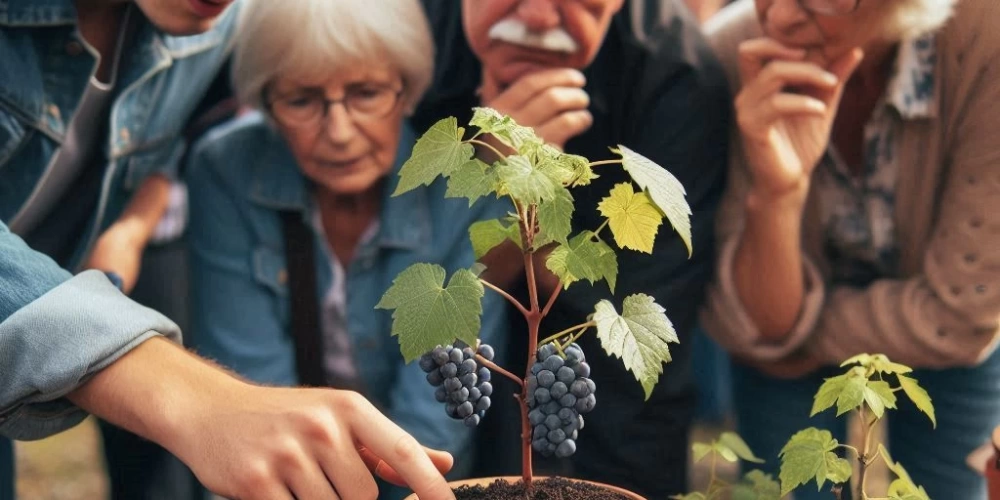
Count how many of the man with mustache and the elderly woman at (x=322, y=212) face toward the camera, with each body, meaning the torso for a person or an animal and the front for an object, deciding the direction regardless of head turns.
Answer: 2

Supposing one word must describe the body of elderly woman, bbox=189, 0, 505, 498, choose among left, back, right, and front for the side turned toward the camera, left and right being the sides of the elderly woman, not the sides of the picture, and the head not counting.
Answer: front

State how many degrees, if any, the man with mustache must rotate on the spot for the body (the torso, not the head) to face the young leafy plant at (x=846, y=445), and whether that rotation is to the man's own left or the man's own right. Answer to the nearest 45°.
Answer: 0° — they already face it

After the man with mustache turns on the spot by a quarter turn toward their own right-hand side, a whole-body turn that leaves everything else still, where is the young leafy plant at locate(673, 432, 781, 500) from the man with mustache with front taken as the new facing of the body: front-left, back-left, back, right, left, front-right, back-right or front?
left

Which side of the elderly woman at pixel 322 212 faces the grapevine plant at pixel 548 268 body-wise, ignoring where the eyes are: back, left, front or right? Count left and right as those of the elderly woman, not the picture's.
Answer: front

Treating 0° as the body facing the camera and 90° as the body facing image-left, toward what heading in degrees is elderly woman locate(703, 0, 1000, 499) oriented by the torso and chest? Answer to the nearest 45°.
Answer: approximately 45°

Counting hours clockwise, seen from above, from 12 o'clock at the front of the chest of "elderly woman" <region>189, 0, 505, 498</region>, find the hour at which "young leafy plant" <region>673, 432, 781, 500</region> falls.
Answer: The young leafy plant is roughly at 11 o'clock from the elderly woman.

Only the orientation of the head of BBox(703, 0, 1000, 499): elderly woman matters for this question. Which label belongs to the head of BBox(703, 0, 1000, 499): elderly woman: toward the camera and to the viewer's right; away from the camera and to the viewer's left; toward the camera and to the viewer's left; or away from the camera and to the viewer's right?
toward the camera and to the viewer's left

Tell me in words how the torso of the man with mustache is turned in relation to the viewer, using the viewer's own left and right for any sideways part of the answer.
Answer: facing the viewer
